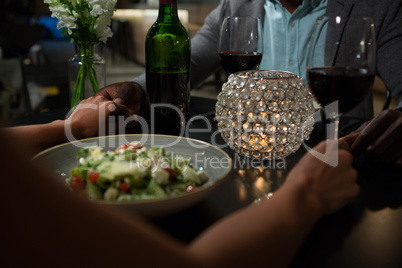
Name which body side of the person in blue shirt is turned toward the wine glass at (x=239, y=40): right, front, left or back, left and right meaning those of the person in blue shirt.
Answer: front

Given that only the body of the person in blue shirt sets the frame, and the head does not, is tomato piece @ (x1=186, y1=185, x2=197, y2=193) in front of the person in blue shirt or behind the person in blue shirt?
in front

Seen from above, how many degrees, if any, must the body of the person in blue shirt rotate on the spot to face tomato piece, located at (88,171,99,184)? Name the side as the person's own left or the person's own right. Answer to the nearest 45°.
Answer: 0° — they already face it

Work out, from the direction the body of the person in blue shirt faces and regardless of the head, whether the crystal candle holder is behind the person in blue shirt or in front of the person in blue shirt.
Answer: in front

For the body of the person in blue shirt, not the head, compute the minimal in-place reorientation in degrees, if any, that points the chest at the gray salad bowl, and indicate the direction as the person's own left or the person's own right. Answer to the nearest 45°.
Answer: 0° — they already face it

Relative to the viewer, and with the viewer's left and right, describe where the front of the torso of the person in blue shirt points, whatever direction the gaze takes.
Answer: facing the viewer

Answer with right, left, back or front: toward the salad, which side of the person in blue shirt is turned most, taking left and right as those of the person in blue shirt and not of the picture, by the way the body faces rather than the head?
front

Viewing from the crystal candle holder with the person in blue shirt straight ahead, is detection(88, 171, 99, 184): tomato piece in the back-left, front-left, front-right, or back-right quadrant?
back-left
